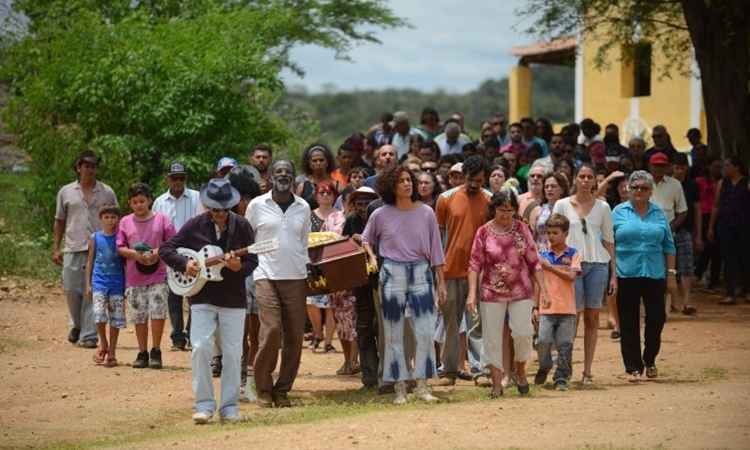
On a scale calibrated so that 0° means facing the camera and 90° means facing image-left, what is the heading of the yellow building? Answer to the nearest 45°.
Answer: approximately 0°

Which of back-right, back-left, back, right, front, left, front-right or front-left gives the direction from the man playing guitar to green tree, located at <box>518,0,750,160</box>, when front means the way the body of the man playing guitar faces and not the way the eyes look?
back-left

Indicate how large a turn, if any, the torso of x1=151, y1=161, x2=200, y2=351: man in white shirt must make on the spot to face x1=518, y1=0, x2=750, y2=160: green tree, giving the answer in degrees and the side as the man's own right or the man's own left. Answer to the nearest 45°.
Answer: approximately 135° to the man's own left

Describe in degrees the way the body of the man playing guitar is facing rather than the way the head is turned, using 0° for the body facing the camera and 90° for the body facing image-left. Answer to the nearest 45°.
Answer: approximately 0°

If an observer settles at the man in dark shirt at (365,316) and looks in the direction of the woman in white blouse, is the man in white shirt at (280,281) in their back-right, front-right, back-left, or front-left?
back-right

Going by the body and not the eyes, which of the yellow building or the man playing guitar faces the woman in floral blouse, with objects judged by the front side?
the yellow building
